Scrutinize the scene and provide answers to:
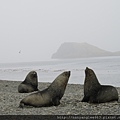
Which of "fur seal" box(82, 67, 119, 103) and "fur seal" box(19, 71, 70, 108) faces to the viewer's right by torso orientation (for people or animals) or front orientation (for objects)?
"fur seal" box(19, 71, 70, 108)

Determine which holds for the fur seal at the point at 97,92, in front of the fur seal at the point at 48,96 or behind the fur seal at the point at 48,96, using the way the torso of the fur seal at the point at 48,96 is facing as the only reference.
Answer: in front

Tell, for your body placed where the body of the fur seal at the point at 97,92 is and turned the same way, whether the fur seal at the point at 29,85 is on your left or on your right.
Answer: on your right

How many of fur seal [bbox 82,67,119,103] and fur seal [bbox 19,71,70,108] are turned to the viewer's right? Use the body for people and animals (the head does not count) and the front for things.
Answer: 1

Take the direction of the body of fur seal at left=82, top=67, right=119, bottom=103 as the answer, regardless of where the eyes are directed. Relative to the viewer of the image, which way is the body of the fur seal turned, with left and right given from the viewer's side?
facing to the left of the viewer

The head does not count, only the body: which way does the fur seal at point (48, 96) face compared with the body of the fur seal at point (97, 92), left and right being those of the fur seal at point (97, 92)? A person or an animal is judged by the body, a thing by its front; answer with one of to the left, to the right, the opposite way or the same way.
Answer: the opposite way

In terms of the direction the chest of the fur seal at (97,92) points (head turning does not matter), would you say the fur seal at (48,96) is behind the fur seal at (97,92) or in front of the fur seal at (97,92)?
in front

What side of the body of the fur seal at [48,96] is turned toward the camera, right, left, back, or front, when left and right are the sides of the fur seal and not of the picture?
right

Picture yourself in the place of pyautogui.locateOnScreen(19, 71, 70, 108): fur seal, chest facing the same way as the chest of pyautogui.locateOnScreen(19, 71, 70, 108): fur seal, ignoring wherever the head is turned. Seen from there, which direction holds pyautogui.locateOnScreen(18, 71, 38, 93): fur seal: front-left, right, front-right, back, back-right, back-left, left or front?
left
